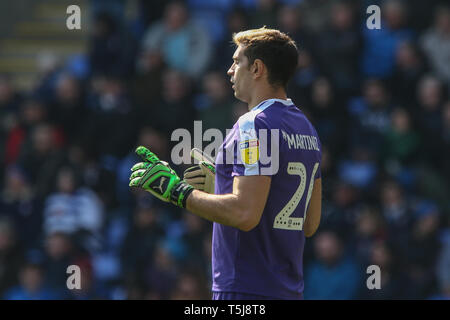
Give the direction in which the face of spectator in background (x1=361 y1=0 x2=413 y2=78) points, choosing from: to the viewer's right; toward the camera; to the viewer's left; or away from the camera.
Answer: toward the camera

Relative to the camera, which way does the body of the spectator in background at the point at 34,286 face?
toward the camera

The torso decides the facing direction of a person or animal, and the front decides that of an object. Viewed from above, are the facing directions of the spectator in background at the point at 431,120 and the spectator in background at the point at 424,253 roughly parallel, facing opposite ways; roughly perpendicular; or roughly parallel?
roughly parallel

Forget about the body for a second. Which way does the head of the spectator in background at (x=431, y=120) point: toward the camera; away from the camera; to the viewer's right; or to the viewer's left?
toward the camera

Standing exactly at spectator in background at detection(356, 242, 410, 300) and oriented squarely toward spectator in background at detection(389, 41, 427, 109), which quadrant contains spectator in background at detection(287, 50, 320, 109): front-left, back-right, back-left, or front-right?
front-left

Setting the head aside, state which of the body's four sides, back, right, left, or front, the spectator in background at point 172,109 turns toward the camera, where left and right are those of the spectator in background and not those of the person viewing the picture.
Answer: front

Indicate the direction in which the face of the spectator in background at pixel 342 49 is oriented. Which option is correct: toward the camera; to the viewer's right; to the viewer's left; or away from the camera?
toward the camera

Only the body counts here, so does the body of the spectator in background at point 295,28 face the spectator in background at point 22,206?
no

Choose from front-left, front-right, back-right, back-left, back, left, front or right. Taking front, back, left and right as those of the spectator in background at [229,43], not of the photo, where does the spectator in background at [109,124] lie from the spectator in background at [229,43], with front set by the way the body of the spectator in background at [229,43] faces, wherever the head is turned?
right

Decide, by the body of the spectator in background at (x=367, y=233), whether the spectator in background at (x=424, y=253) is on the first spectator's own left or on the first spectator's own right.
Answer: on the first spectator's own left

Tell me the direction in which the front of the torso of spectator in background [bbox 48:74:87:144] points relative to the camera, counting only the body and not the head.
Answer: toward the camera

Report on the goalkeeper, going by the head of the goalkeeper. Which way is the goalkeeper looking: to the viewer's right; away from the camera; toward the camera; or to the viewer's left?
to the viewer's left

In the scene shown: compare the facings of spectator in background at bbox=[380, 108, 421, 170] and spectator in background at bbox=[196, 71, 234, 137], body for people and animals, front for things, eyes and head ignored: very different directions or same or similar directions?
same or similar directions

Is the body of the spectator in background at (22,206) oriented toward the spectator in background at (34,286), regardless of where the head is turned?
yes

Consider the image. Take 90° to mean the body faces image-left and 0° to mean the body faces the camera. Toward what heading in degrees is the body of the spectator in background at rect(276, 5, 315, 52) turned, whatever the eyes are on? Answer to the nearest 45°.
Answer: approximately 0°

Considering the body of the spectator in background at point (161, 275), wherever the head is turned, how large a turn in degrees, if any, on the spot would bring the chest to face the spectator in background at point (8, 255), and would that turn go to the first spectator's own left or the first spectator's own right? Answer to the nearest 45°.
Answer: approximately 135° to the first spectator's own right

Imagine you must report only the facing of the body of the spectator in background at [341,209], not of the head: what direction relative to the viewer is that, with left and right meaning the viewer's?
facing the viewer

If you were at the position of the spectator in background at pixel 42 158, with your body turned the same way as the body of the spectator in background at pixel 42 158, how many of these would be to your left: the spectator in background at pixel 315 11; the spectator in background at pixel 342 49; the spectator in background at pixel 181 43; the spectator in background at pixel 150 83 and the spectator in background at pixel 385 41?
5
